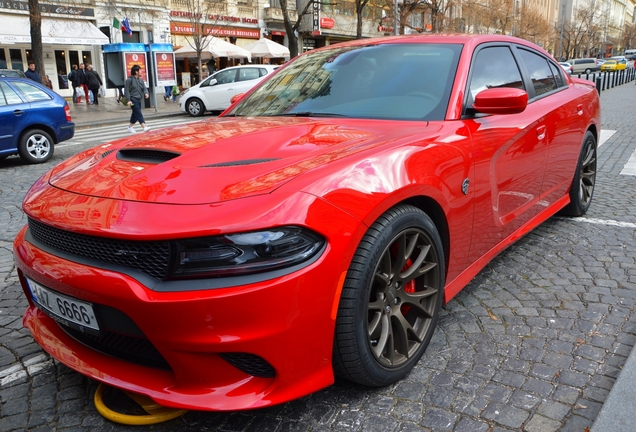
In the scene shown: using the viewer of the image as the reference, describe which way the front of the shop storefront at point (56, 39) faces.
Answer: facing the viewer

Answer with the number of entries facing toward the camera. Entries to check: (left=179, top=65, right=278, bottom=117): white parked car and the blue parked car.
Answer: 0

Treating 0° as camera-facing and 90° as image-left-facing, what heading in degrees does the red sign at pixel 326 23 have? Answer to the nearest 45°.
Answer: approximately 0°

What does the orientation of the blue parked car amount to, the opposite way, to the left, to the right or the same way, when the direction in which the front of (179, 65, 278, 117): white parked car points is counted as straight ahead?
the same way

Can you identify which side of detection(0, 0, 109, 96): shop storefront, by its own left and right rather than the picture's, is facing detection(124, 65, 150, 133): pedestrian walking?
front

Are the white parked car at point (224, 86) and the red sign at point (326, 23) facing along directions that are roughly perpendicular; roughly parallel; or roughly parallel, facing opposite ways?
roughly perpendicular

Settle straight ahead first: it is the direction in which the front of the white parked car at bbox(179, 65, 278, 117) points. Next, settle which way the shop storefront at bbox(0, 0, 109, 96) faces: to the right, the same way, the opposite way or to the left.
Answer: to the left

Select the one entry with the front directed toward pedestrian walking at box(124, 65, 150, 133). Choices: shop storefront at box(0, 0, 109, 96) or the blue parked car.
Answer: the shop storefront

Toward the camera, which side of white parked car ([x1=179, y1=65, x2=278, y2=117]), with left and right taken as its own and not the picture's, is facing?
left

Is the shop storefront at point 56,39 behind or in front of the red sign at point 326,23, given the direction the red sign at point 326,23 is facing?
in front

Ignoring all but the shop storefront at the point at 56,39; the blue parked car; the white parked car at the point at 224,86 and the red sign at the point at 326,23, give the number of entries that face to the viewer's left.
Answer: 2

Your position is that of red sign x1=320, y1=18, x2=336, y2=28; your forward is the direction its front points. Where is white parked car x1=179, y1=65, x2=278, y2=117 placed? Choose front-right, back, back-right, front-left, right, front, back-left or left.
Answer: front

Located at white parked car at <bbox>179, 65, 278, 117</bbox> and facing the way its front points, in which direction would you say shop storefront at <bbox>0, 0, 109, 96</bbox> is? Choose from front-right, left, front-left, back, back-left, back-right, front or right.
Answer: front-right

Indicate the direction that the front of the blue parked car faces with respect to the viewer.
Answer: facing to the left of the viewer

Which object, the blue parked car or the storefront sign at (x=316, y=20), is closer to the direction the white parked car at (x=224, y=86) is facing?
the blue parked car
